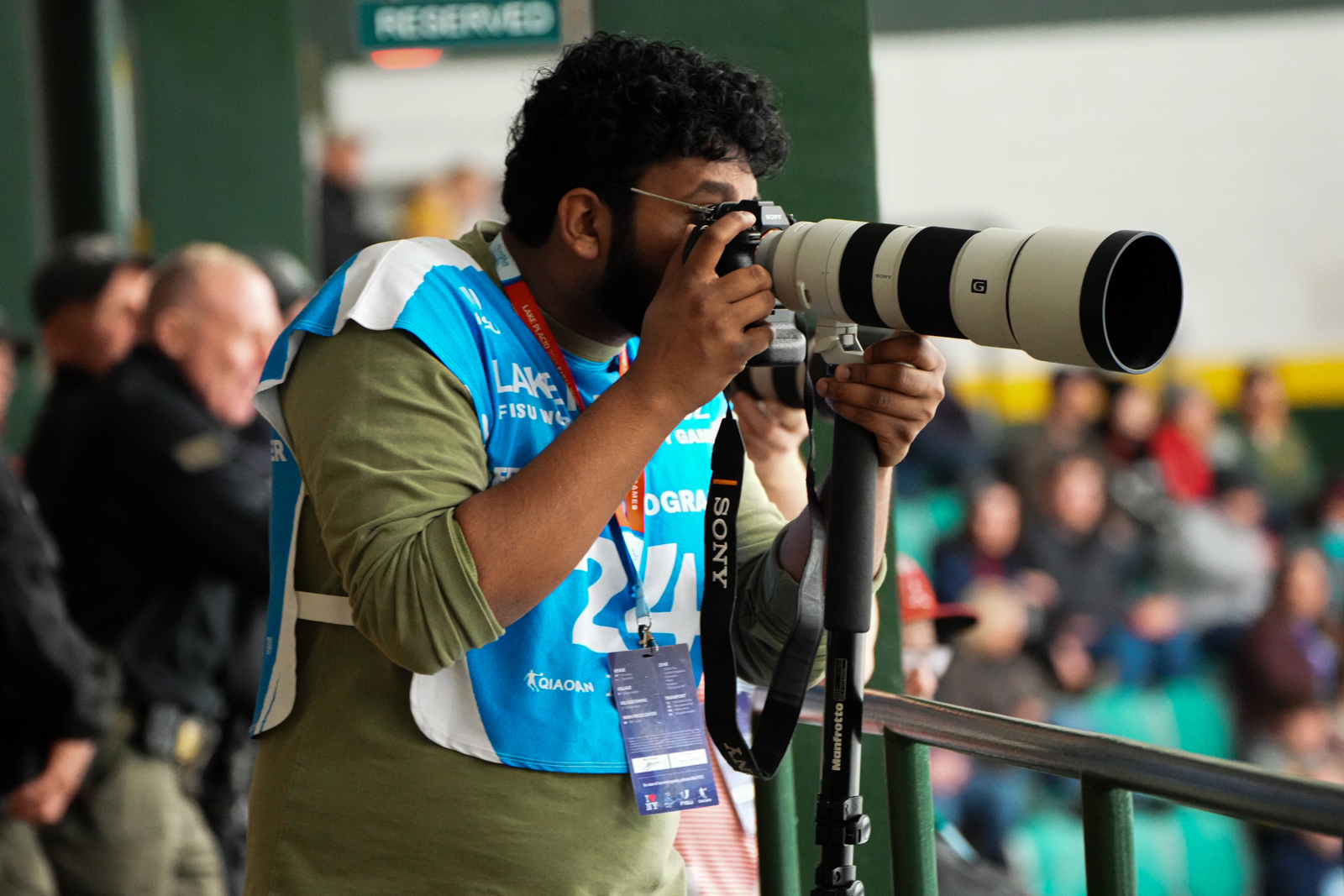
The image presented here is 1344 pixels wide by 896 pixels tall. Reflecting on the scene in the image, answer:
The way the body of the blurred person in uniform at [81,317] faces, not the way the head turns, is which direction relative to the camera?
to the viewer's right

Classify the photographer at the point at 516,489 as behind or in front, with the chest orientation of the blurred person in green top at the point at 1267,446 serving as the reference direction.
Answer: in front

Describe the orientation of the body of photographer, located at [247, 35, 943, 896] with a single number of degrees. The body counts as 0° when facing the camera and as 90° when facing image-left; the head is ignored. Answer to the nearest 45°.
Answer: approximately 315°

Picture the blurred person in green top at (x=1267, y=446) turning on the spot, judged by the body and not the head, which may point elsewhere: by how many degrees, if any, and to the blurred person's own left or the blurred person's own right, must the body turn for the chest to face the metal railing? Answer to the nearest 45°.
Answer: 0° — they already face it

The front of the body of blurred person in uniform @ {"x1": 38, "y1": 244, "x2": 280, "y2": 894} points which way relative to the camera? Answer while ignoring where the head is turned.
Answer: to the viewer's right

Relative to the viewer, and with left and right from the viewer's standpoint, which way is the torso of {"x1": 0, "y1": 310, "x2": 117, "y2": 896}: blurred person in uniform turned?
facing the viewer

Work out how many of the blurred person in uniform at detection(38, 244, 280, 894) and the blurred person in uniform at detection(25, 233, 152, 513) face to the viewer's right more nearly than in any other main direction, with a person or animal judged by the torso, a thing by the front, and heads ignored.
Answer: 2

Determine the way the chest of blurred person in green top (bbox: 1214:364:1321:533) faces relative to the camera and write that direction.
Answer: toward the camera

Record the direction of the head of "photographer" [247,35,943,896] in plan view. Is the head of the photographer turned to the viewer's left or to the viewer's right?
to the viewer's right

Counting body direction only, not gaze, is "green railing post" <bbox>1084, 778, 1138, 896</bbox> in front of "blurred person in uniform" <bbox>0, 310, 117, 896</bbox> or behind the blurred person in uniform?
in front
